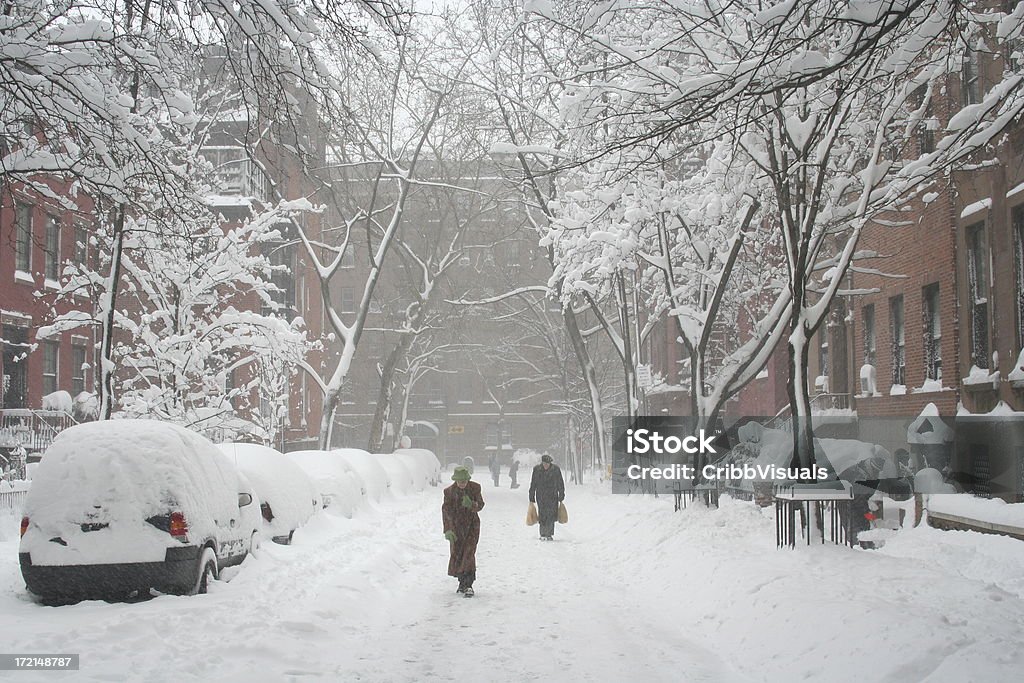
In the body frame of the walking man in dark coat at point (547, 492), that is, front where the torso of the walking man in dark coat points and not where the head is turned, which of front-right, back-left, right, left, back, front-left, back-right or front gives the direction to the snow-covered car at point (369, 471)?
back-right

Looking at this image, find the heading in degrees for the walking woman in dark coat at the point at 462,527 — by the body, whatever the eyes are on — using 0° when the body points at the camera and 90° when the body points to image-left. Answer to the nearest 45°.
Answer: approximately 0°

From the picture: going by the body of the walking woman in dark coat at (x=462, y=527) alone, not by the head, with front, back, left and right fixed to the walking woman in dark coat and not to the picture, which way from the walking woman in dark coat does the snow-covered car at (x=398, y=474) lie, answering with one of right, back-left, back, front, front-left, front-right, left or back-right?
back

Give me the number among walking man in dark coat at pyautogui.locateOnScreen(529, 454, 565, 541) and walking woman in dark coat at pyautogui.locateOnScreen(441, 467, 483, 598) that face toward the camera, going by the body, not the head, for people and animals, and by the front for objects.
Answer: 2

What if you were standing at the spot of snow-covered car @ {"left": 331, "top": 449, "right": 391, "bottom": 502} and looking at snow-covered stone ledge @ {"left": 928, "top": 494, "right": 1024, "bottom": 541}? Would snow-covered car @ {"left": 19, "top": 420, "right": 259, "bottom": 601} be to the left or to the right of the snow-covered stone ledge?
right

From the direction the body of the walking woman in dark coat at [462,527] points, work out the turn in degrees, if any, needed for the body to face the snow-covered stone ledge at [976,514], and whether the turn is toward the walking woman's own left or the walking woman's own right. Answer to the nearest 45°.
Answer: approximately 90° to the walking woman's own left

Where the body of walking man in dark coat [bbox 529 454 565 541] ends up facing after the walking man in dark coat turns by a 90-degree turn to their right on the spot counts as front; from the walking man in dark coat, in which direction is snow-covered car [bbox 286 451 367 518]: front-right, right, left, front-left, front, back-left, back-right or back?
front

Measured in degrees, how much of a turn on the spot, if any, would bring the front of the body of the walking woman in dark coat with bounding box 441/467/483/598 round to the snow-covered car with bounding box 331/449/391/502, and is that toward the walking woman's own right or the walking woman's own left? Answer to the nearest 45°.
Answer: approximately 180°

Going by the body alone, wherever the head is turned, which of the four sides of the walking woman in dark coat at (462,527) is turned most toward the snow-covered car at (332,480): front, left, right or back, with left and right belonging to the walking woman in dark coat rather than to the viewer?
back

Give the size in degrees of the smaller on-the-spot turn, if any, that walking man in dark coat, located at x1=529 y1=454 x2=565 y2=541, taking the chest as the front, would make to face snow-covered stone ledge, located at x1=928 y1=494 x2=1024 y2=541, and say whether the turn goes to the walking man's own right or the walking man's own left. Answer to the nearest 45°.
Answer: approximately 45° to the walking man's own left

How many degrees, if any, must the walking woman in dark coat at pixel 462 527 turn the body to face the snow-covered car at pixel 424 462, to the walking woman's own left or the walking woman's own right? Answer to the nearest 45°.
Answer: approximately 180°

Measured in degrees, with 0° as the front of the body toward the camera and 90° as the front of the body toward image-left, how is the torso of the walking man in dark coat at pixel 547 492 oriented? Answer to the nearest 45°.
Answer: approximately 0°

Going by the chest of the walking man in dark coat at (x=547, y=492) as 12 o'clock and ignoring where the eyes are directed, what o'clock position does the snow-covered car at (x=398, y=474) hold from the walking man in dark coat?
The snow-covered car is roughly at 5 o'clock from the walking man in dark coat.
